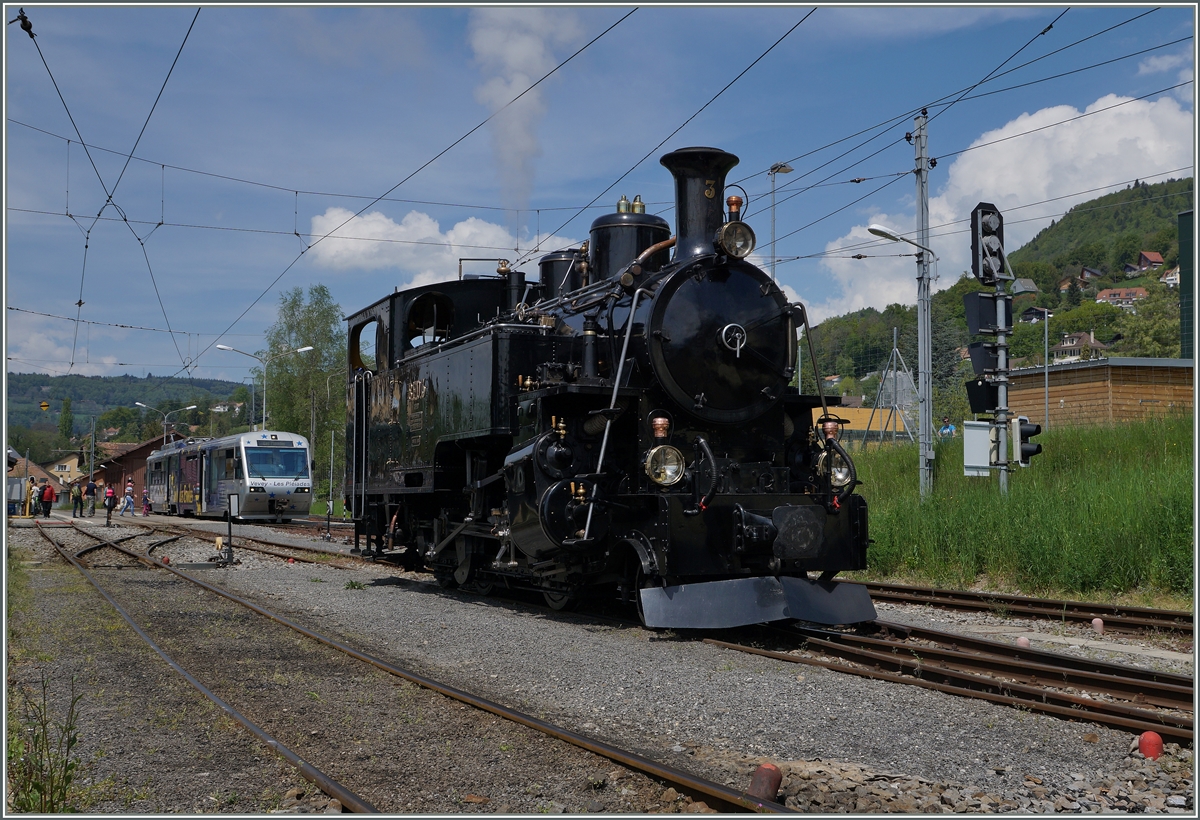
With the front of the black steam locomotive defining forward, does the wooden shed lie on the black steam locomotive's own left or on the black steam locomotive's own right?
on the black steam locomotive's own left

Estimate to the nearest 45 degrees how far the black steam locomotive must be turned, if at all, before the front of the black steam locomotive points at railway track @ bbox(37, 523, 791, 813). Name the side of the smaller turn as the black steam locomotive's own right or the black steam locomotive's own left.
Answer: approximately 45° to the black steam locomotive's own right

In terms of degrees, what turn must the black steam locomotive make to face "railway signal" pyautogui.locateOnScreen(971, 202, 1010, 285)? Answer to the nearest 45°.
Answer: approximately 90° to its left

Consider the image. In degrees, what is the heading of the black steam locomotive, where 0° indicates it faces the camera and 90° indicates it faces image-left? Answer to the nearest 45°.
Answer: approximately 315°

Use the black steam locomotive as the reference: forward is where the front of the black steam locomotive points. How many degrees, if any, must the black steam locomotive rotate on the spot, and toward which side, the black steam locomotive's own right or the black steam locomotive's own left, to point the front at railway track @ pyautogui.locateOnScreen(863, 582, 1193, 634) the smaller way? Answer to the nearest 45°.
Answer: approximately 45° to the black steam locomotive's own left

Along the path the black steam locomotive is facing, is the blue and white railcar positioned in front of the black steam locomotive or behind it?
behind

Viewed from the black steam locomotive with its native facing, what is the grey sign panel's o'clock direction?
The grey sign panel is roughly at 9 o'clock from the black steam locomotive.
